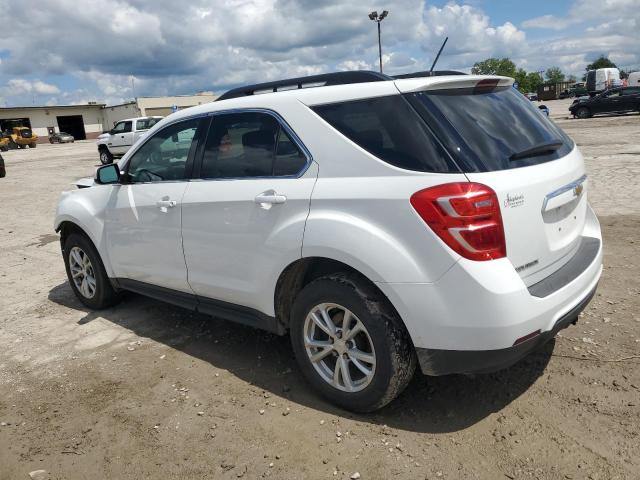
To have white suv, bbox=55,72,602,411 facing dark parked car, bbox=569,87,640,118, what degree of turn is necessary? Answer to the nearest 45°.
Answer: approximately 90° to its right

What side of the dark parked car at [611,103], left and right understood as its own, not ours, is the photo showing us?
left

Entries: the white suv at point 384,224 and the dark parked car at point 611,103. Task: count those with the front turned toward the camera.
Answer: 0

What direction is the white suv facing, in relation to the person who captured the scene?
facing away from the viewer and to the left of the viewer

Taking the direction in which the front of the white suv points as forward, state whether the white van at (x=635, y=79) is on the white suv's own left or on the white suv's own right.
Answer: on the white suv's own right

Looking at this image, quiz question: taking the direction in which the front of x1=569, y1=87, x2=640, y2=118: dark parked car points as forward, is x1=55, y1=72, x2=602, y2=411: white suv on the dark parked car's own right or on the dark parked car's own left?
on the dark parked car's own left

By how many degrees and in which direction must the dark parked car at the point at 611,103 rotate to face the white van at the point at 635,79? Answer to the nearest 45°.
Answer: approximately 90° to its right

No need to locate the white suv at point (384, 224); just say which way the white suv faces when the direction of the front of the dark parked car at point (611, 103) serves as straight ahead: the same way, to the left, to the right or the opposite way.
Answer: the same way
